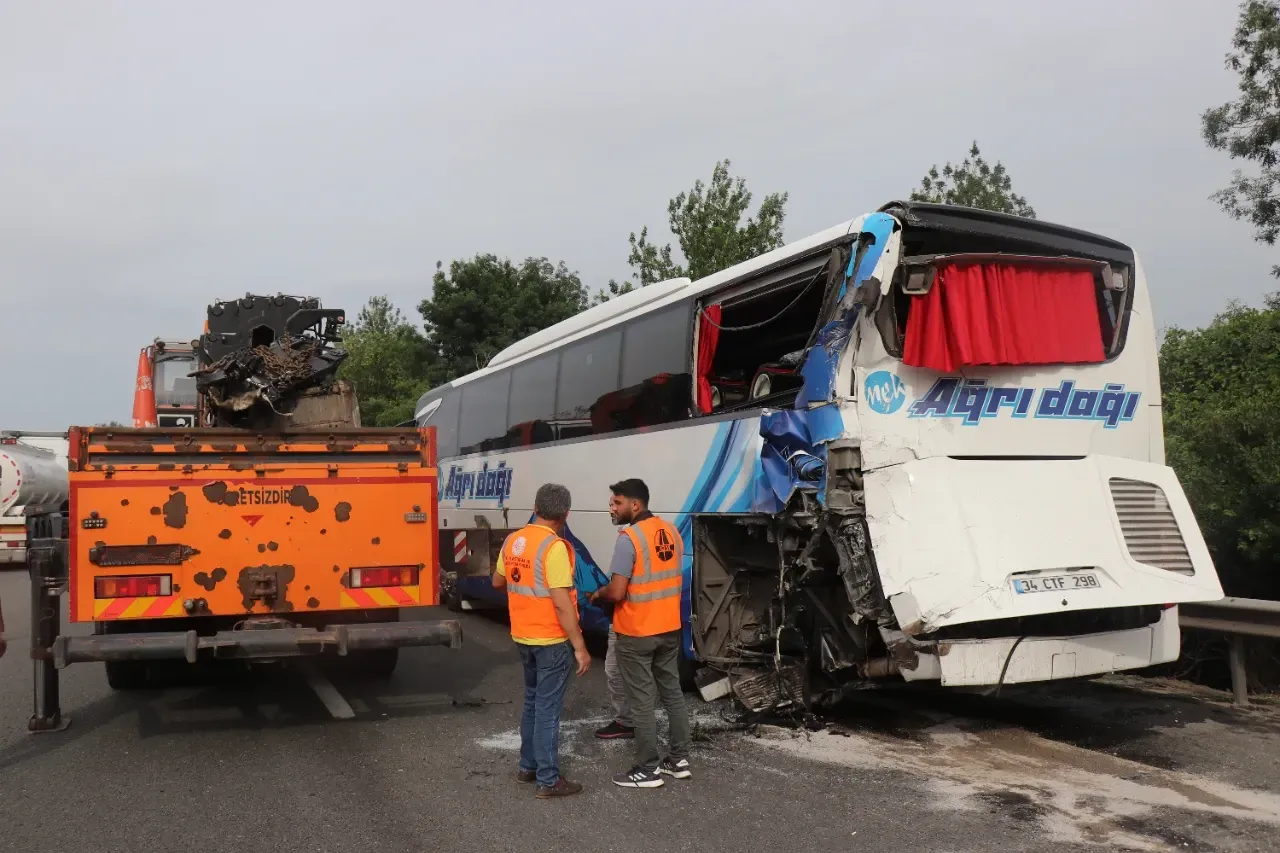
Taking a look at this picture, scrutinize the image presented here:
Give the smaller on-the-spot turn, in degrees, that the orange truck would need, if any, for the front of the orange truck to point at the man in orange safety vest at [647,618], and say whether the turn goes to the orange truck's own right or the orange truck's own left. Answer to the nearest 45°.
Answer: approximately 135° to the orange truck's own right

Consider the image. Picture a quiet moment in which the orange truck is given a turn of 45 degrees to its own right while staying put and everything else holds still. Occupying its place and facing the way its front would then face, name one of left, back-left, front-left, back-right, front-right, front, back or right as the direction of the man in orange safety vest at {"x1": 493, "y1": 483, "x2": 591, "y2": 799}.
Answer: right

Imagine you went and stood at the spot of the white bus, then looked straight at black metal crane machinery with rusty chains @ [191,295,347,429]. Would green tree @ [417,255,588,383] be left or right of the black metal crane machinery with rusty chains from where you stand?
right

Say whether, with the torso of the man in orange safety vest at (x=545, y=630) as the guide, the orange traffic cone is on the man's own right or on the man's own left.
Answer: on the man's own left

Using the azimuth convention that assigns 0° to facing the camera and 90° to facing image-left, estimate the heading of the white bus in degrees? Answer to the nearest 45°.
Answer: approximately 135°

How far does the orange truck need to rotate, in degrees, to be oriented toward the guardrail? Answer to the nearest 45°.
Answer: approximately 90° to its right

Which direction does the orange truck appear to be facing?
away from the camera

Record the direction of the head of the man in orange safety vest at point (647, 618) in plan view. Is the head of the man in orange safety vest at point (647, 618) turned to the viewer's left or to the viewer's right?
to the viewer's left

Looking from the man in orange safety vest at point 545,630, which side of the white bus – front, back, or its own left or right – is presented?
left
